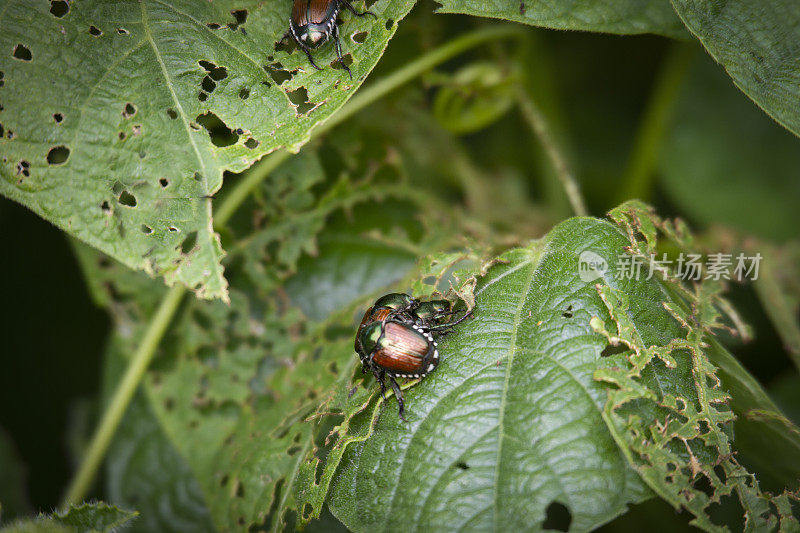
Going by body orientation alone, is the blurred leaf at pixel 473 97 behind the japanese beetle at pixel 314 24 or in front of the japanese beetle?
in front
